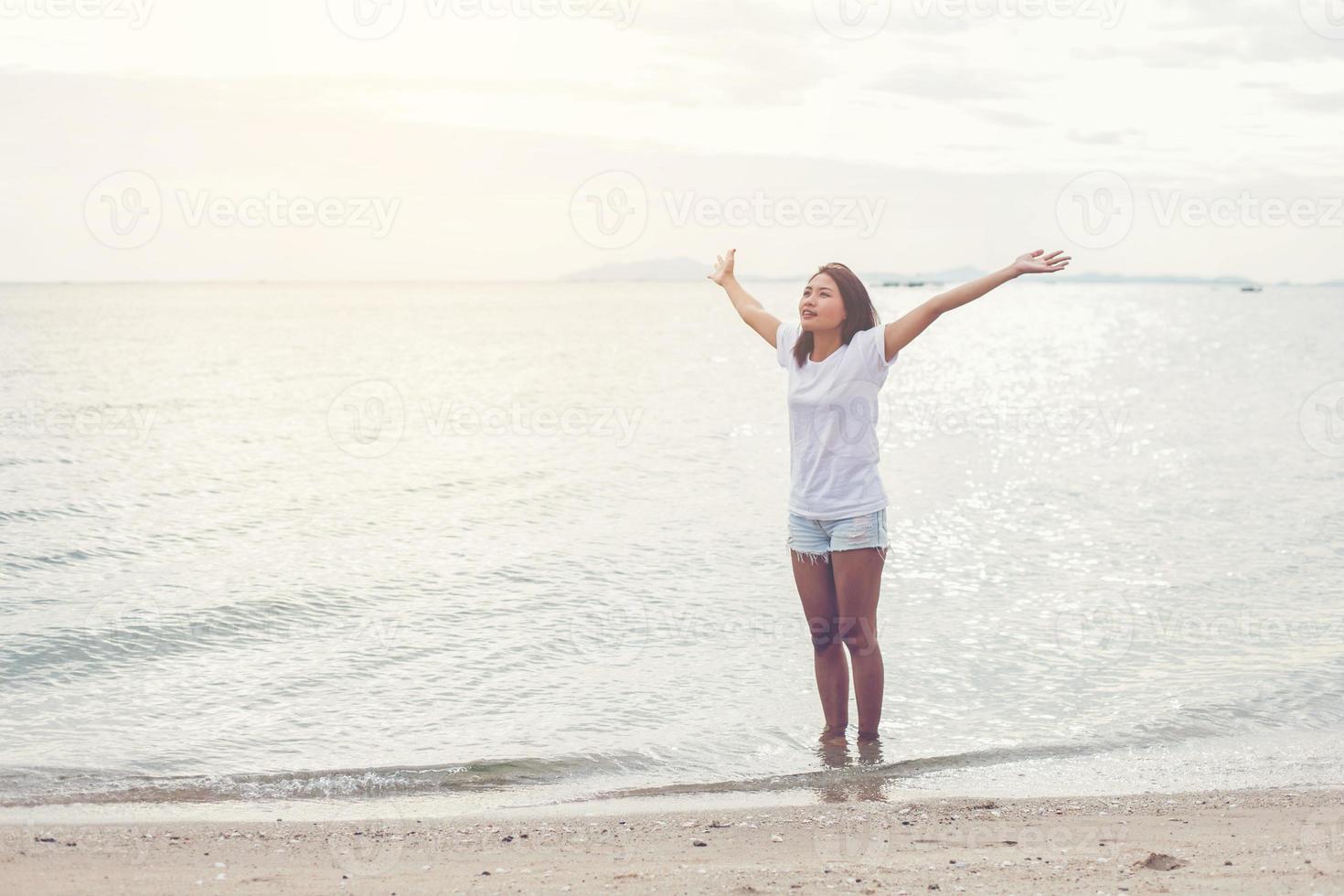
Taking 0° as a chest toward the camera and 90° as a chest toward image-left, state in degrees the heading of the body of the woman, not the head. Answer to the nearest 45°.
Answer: approximately 45°
